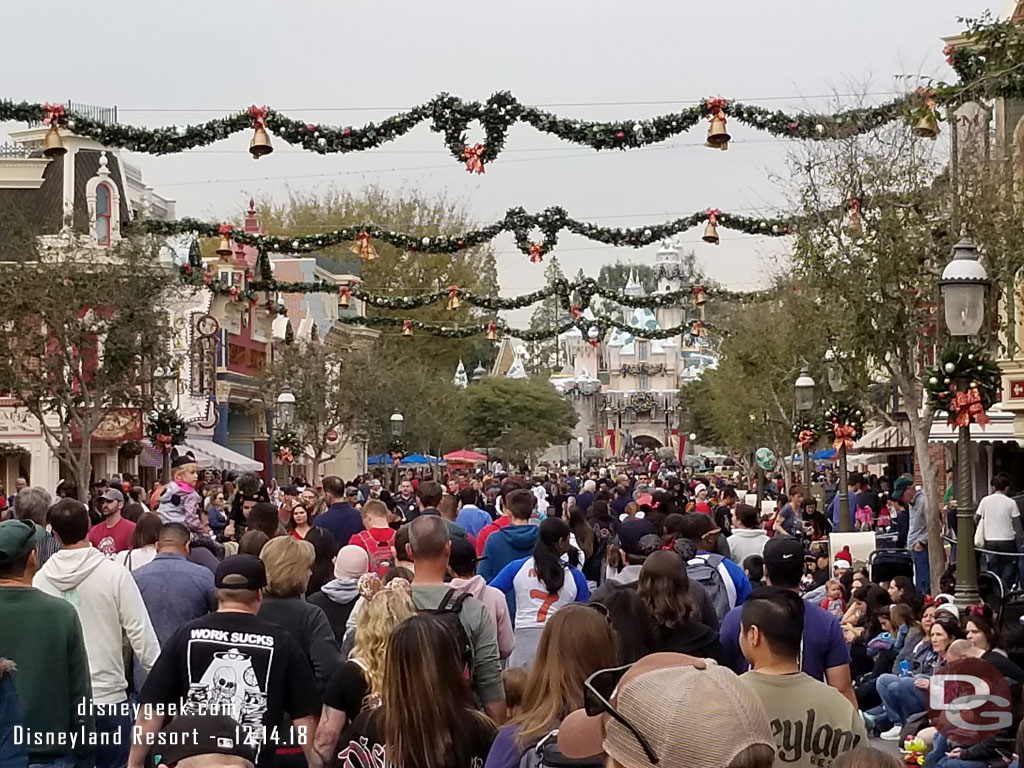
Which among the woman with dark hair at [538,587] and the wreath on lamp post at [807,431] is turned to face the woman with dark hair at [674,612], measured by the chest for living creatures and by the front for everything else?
the wreath on lamp post

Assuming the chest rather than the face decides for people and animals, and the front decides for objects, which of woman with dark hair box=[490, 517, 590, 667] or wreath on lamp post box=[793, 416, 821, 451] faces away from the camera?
the woman with dark hair

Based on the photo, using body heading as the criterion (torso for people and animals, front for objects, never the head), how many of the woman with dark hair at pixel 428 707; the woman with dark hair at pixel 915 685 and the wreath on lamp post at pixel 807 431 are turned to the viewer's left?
1

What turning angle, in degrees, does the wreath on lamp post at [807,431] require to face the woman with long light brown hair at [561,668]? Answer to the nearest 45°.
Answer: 0° — it already faces them

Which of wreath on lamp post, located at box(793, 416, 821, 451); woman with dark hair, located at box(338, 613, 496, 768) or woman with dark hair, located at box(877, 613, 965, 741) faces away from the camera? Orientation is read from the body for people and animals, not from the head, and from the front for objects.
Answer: woman with dark hair, located at box(338, 613, 496, 768)

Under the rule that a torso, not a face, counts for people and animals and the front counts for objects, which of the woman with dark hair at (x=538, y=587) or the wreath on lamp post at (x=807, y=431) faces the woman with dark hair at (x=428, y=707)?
the wreath on lamp post

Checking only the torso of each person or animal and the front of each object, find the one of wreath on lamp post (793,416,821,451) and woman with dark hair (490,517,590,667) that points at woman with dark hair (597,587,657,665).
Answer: the wreath on lamp post

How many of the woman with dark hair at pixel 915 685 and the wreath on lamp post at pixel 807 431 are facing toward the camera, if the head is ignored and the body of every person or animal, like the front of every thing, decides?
1

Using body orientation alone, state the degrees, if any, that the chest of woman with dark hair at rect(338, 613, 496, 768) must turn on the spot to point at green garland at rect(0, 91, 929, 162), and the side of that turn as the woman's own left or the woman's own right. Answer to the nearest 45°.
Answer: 0° — they already face it

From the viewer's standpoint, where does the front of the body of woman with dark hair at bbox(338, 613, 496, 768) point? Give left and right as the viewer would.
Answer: facing away from the viewer

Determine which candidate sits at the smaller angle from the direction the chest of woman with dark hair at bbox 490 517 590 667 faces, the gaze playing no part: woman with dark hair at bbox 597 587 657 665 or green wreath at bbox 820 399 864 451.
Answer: the green wreath

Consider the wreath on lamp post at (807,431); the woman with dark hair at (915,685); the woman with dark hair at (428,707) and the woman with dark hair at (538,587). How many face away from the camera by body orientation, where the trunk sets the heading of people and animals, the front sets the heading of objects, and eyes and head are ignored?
2

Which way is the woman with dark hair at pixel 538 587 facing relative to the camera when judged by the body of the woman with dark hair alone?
away from the camera

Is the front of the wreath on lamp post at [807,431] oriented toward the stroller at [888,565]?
yes

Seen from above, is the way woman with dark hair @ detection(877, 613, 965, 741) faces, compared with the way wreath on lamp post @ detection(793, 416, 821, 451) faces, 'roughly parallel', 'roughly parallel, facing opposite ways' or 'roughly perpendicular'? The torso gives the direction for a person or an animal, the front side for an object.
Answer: roughly perpendicular

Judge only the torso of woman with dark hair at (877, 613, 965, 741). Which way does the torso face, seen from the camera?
to the viewer's left
